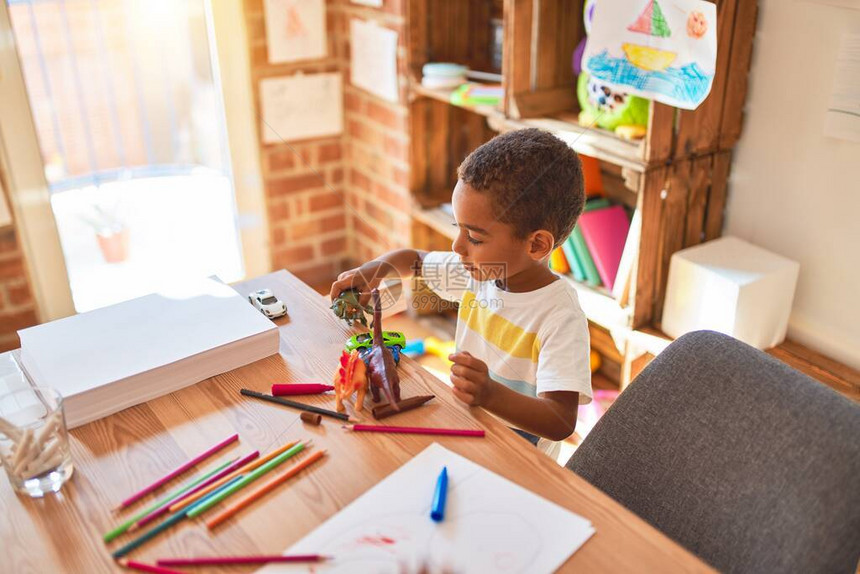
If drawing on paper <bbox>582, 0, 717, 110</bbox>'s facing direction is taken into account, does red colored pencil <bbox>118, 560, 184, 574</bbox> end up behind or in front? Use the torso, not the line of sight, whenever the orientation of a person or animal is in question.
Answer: in front

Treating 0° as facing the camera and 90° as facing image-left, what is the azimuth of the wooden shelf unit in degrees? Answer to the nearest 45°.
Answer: approximately 45°

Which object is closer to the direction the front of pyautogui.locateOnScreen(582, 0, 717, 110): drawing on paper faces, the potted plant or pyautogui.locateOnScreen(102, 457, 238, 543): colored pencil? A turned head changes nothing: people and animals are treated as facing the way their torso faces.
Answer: the colored pencil

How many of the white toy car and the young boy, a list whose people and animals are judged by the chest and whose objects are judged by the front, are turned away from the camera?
0

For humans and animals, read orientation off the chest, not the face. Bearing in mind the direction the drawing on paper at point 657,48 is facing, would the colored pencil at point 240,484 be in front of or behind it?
in front

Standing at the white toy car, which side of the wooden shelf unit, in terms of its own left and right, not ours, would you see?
front

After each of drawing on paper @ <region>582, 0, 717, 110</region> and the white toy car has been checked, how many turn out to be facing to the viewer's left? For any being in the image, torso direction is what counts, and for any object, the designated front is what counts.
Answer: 0

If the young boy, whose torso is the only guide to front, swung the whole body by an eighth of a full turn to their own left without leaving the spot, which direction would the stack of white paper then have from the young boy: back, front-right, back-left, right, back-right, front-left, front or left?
right

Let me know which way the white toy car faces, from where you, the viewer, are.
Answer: facing the viewer and to the right of the viewer

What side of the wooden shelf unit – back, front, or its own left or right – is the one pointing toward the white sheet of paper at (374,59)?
right

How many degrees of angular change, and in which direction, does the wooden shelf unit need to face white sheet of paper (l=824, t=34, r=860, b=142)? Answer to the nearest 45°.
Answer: approximately 90° to its left

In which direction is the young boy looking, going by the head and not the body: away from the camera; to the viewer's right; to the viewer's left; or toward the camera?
to the viewer's left

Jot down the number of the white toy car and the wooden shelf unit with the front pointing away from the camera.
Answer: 0

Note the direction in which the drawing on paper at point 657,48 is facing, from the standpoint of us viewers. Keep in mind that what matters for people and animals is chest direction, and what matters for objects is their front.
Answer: facing the viewer

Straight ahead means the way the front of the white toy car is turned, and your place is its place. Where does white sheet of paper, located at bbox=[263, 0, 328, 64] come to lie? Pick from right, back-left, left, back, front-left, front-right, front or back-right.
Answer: back-left

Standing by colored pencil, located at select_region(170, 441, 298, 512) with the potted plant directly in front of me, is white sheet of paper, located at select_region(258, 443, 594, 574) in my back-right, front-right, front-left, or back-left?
back-right
